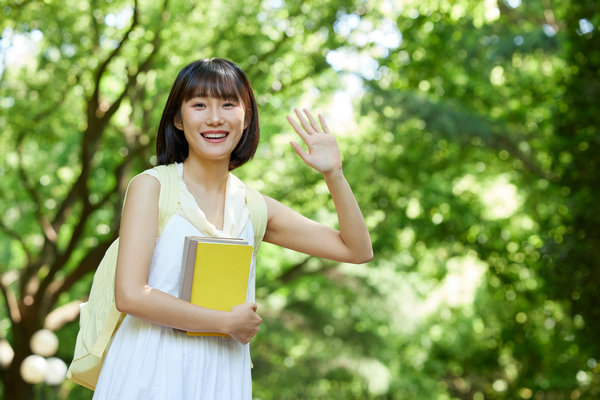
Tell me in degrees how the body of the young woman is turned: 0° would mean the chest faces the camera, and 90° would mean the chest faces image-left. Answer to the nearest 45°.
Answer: approximately 315°
